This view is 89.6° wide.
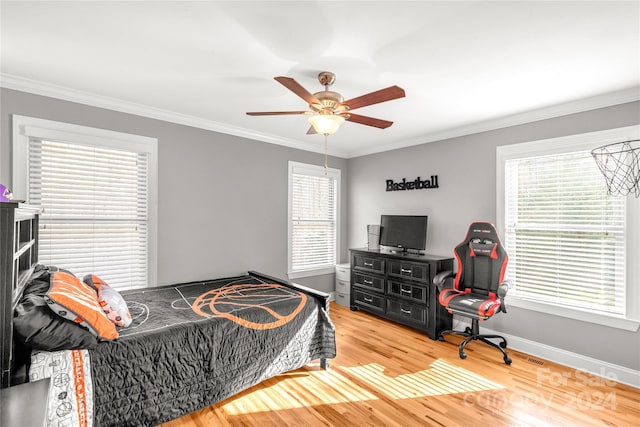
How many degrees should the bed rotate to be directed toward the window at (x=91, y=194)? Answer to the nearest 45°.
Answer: approximately 135° to its left

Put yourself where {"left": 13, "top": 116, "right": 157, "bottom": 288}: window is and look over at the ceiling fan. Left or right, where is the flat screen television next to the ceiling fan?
left

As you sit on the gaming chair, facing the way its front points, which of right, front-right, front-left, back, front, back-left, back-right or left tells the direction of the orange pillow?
front

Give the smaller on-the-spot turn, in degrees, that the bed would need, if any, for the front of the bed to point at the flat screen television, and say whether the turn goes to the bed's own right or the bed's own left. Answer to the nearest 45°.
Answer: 0° — it already faces it

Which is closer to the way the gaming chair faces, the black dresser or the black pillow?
the black pillow

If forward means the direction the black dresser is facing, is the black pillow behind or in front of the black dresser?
in front

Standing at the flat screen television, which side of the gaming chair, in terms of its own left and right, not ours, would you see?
right

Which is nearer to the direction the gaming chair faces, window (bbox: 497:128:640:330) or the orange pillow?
the orange pillow

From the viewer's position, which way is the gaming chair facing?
facing the viewer and to the left of the viewer

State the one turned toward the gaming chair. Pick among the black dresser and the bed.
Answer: the bed

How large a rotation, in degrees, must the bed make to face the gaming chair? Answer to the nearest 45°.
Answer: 0° — it already faces it

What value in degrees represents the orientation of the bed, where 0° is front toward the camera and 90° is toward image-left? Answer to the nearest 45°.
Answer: approximately 270°

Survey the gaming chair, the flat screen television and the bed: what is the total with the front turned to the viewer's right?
1

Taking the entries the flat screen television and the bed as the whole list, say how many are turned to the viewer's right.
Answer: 1

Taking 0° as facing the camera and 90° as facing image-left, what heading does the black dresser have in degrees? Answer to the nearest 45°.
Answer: approximately 45°
